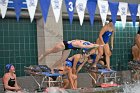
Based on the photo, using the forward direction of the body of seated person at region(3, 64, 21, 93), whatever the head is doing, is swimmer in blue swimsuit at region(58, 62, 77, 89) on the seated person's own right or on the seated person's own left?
on the seated person's own left

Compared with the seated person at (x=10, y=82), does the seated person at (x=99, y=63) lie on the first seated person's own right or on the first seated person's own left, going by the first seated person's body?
on the first seated person's own left

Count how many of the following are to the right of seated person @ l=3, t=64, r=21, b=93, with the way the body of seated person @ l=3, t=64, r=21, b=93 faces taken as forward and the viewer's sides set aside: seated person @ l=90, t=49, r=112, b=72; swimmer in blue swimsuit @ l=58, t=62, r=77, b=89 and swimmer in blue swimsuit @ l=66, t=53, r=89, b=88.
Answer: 0

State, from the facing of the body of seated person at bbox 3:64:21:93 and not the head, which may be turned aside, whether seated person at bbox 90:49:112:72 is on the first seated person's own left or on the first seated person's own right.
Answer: on the first seated person's own left

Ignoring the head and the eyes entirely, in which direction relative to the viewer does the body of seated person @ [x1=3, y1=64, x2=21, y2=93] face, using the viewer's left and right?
facing the viewer and to the right of the viewer

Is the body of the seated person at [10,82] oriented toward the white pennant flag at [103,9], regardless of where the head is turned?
no
